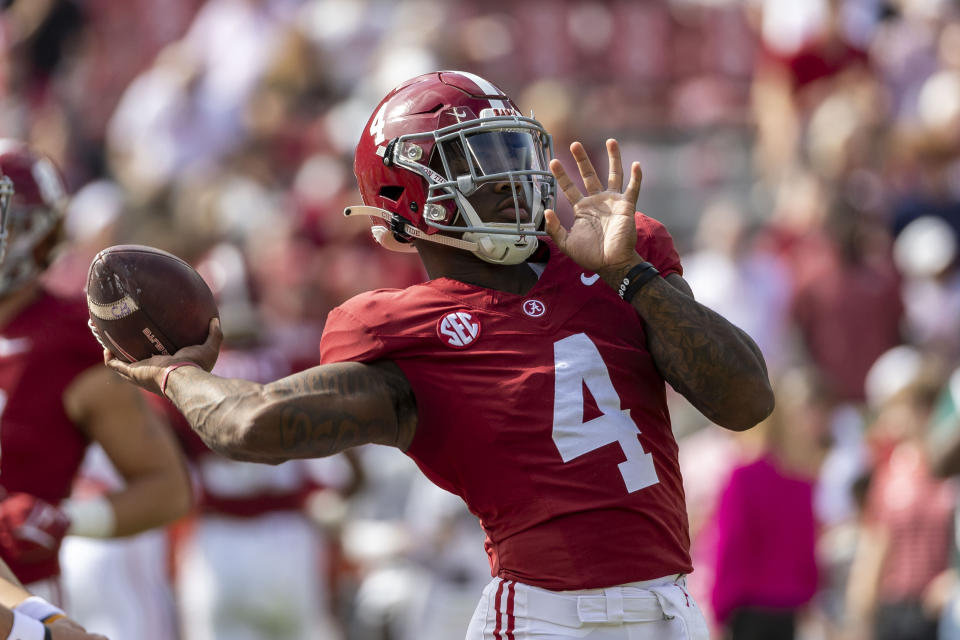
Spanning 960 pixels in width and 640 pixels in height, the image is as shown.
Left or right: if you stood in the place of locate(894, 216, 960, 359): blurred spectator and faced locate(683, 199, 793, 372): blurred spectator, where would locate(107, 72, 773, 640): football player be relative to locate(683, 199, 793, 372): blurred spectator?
left

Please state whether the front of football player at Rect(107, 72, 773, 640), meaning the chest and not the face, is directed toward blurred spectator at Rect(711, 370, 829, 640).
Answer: no

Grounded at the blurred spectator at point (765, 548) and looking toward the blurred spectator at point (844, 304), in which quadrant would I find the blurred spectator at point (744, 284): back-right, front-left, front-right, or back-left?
front-left

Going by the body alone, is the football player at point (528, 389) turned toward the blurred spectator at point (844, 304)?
no

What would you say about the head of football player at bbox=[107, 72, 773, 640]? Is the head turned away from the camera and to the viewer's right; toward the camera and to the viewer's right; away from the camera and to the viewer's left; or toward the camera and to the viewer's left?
toward the camera and to the viewer's right

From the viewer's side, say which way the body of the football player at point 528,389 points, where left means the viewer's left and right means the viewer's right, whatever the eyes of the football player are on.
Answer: facing the viewer and to the right of the viewer

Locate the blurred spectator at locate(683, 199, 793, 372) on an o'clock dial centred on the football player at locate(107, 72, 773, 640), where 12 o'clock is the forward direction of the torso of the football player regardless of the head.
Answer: The blurred spectator is roughly at 8 o'clock from the football player.
